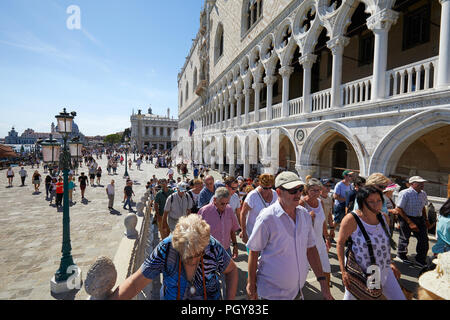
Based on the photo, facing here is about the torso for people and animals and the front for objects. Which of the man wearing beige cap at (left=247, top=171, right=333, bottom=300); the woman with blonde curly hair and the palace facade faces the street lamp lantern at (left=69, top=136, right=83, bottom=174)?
the palace facade

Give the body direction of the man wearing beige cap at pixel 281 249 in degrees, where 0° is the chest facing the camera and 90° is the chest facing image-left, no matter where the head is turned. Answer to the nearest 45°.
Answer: approximately 315°

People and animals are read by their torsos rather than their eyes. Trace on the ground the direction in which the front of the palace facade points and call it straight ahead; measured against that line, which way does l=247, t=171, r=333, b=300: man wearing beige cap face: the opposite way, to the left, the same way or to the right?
to the left

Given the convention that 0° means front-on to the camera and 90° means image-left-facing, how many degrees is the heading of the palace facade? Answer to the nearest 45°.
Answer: approximately 45°

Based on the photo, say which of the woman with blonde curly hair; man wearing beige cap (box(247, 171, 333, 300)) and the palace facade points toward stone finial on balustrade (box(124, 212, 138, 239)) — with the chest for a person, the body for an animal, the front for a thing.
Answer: the palace facade

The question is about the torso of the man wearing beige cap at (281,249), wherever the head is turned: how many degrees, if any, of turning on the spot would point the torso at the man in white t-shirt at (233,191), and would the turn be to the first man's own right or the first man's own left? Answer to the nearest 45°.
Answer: approximately 180°

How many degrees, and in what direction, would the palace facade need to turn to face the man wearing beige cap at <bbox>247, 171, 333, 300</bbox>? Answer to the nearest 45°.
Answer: approximately 45° to its left

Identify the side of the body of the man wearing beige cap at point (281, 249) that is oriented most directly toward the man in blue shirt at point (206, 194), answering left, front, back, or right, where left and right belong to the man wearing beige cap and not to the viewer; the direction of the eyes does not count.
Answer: back

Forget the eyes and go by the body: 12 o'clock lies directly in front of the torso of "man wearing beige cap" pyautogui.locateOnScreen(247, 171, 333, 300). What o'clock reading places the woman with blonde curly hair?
The woman with blonde curly hair is roughly at 3 o'clock from the man wearing beige cap.
